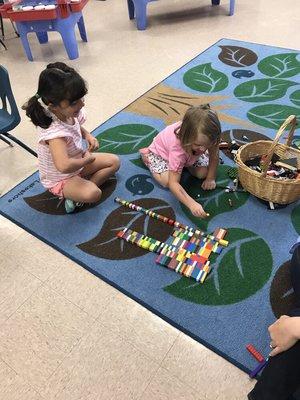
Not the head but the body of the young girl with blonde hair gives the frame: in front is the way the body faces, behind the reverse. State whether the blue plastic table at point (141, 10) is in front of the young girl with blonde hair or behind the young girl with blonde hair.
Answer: behind

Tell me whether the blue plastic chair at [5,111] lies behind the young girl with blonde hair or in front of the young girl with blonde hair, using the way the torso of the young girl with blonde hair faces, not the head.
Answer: behind
